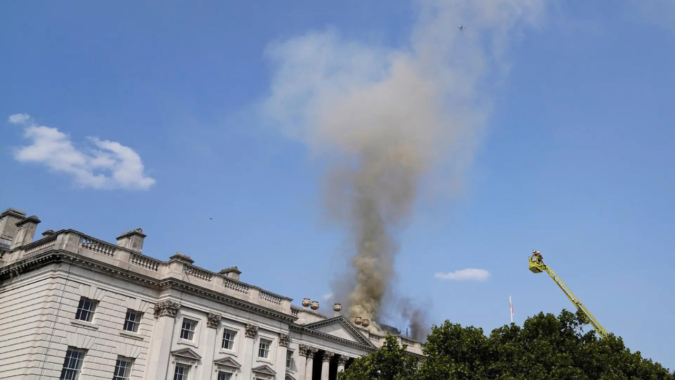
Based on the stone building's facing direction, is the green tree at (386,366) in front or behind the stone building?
in front

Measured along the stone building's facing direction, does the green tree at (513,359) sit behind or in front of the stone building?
in front
